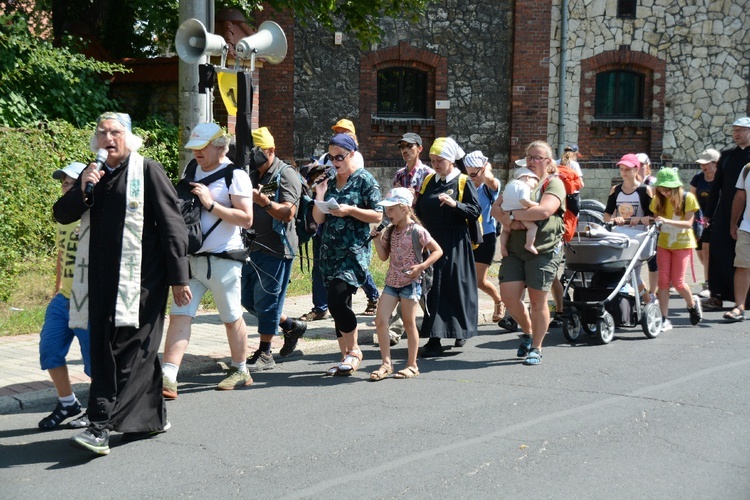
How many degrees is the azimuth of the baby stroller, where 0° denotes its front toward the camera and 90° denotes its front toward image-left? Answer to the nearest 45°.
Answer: approximately 45°

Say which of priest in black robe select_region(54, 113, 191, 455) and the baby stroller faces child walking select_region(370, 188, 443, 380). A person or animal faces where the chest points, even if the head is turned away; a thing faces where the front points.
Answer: the baby stroller

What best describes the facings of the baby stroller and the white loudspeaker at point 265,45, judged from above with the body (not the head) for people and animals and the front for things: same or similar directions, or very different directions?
very different directions

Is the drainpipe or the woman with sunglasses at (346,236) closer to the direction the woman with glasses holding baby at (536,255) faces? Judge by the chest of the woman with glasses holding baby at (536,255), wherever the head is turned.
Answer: the woman with sunglasses

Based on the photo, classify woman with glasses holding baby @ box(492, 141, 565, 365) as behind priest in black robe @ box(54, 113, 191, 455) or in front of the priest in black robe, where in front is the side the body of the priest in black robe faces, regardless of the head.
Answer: behind

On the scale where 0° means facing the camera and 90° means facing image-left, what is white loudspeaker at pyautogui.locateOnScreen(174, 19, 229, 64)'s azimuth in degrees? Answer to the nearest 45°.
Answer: approximately 45°

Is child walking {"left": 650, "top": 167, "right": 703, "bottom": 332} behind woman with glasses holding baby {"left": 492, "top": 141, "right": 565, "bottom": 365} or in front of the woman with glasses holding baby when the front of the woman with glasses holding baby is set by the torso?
behind

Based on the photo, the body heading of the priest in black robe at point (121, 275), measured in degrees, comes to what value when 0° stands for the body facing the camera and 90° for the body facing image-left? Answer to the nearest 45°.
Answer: approximately 45°
